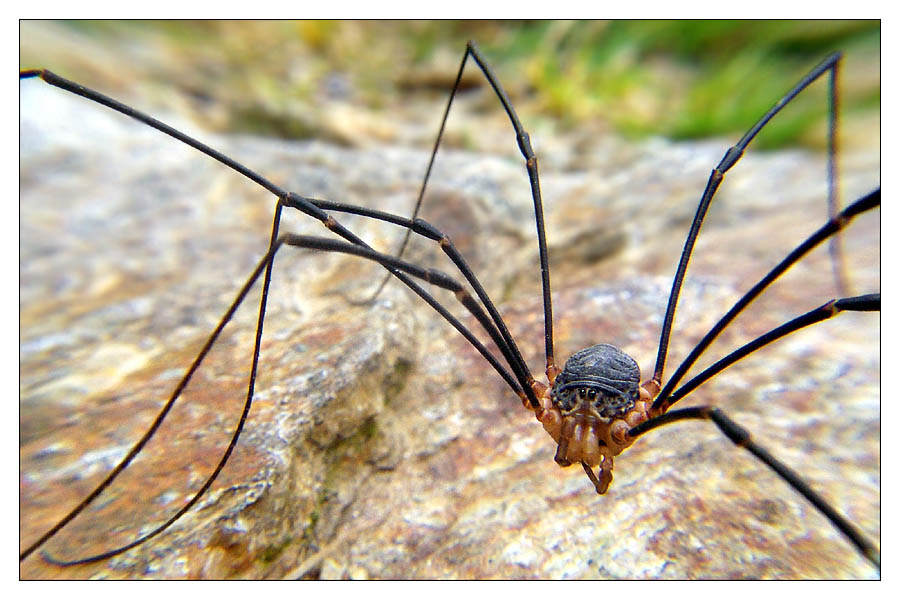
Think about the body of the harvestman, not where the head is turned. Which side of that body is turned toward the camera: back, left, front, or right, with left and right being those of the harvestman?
front
